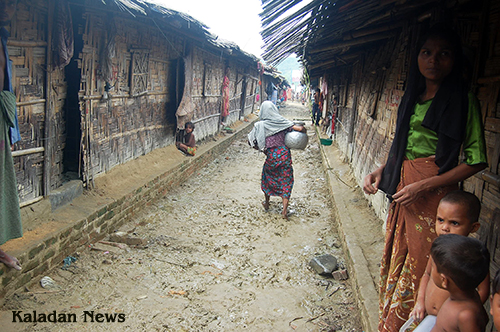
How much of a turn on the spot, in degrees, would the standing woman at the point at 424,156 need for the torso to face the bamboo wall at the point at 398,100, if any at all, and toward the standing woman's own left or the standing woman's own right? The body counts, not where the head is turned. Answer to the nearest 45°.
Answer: approximately 135° to the standing woman's own right

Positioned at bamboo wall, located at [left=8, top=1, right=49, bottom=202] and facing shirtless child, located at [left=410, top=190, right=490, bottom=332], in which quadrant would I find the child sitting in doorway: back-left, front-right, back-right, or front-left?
back-left

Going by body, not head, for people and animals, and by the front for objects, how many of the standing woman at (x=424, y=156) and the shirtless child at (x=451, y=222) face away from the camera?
0

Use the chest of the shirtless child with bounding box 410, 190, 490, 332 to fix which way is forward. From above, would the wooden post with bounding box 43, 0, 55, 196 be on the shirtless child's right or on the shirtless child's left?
on the shirtless child's right

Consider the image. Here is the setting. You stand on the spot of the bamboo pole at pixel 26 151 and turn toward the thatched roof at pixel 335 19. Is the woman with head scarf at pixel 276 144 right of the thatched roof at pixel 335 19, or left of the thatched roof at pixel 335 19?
left

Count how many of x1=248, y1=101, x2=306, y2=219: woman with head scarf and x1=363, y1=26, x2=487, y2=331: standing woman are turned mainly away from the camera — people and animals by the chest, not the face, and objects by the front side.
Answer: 1

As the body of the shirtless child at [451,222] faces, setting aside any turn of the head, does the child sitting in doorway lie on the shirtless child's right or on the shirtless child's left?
on the shirtless child's right

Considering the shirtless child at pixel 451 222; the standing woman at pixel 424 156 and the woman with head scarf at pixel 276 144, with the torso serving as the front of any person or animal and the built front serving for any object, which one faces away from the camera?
the woman with head scarf

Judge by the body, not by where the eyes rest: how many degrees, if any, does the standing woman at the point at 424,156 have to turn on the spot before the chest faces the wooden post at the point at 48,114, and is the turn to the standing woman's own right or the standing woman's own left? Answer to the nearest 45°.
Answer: approximately 45° to the standing woman's own right

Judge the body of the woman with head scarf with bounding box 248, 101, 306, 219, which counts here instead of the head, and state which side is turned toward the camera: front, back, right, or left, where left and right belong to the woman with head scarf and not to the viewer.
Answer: back
